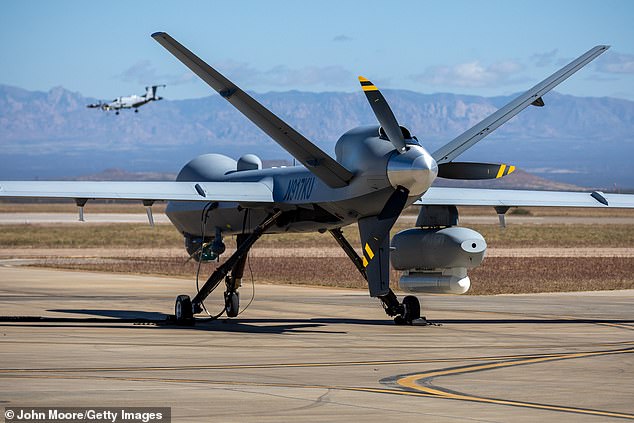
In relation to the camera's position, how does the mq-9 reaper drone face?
facing away from the viewer and to the left of the viewer
